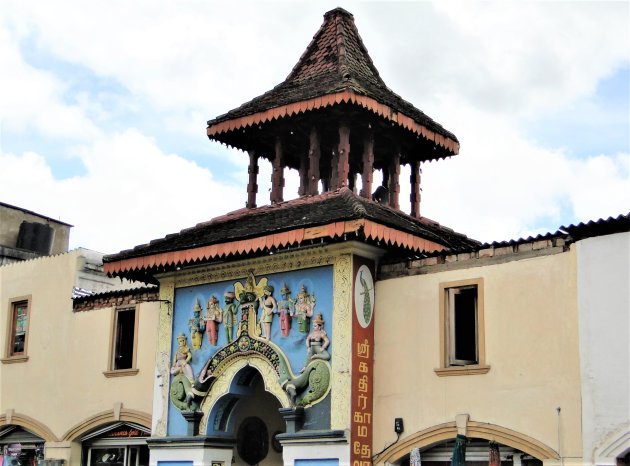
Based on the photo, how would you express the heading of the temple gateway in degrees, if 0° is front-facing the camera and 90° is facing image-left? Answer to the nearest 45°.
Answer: approximately 45°
